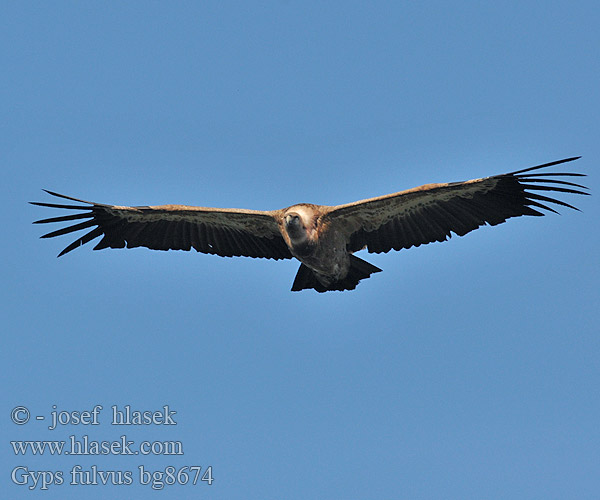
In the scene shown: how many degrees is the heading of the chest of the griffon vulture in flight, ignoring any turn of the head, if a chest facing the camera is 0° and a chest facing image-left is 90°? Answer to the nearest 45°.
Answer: approximately 0°
